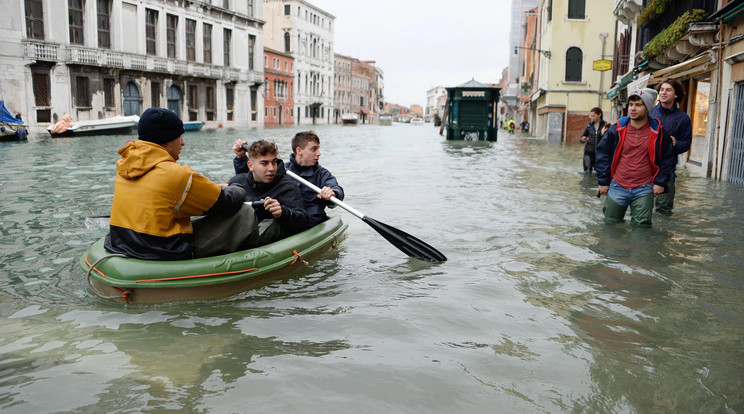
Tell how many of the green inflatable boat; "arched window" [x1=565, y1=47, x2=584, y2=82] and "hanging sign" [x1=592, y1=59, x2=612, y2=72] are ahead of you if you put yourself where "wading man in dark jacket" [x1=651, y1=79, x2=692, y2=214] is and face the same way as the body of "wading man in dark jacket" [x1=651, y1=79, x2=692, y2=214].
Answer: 1

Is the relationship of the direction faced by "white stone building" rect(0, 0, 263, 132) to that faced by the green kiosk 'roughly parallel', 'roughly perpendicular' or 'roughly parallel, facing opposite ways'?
roughly perpendicular

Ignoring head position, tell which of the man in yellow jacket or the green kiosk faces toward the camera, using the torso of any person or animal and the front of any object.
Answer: the green kiosk

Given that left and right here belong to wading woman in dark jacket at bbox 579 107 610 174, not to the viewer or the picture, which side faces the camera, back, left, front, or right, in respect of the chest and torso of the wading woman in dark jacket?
front

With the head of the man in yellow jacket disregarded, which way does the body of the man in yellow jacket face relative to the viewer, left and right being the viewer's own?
facing away from the viewer and to the right of the viewer

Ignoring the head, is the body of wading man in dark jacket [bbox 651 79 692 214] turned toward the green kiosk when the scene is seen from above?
no

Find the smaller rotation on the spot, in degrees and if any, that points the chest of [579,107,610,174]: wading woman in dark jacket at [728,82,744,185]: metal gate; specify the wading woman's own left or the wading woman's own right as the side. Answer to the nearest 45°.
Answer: approximately 90° to the wading woman's own left

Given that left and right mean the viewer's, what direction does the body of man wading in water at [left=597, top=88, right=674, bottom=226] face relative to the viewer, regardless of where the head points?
facing the viewer

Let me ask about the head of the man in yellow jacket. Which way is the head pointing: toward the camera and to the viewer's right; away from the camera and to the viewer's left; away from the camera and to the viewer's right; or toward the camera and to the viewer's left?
away from the camera and to the viewer's right

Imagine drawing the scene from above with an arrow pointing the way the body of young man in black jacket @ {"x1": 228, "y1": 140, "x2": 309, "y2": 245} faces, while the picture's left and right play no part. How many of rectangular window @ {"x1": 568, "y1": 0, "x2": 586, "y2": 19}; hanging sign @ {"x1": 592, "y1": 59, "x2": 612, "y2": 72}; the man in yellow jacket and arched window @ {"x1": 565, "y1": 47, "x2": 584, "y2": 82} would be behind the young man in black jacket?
3

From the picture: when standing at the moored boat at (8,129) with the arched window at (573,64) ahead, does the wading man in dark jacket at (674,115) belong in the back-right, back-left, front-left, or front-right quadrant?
front-right

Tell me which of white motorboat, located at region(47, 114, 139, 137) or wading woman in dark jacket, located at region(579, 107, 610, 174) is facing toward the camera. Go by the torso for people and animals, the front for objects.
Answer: the wading woman in dark jacket

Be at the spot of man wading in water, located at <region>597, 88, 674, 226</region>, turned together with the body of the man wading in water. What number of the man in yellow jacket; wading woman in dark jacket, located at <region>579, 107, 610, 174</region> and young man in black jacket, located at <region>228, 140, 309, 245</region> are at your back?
1

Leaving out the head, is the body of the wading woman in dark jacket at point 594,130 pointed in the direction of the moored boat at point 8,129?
no

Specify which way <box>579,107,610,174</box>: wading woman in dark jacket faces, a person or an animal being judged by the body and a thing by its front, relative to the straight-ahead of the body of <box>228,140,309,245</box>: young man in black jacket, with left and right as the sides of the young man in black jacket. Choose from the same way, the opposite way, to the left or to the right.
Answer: the same way

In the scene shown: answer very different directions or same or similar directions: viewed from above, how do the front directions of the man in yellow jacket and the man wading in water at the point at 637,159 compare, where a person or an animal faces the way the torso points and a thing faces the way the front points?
very different directions
